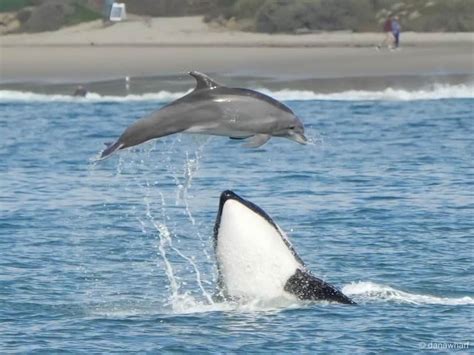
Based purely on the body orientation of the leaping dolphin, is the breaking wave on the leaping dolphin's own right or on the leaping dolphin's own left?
on the leaping dolphin's own left

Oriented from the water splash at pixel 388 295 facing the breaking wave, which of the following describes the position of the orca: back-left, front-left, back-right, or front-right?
back-left

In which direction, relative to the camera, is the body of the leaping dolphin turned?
to the viewer's right
